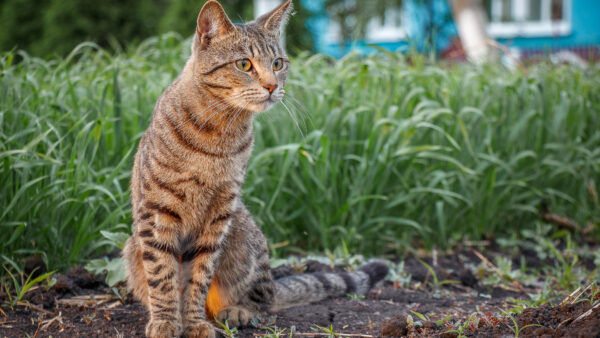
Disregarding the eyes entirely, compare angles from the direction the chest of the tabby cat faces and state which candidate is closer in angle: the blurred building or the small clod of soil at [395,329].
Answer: the small clod of soil

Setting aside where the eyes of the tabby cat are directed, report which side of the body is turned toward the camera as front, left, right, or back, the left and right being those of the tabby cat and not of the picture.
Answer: front

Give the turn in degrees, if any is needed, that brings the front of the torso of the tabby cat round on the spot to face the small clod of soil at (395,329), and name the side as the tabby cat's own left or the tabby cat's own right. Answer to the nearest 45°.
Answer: approximately 45° to the tabby cat's own left

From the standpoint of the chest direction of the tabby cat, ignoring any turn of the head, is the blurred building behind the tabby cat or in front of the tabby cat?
behind
